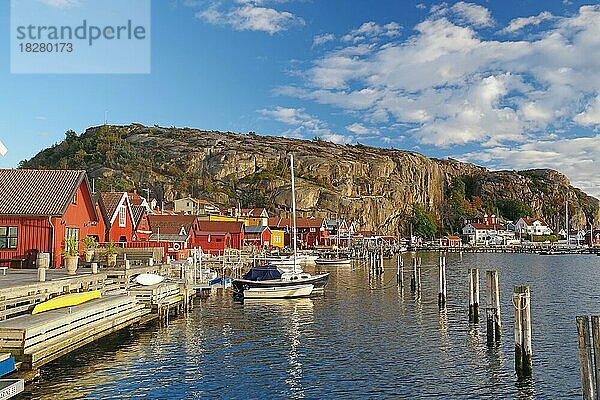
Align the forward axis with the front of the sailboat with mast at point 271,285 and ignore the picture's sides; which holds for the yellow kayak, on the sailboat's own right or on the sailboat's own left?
on the sailboat's own right

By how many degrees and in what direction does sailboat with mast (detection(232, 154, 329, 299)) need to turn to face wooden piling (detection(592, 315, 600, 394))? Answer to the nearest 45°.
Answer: approximately 90° to its right

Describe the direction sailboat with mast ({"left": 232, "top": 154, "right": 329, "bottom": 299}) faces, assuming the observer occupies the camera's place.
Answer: facing to the right of the viewer

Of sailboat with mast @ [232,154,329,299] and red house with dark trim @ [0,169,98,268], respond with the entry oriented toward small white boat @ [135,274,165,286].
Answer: the red house with dark trim
